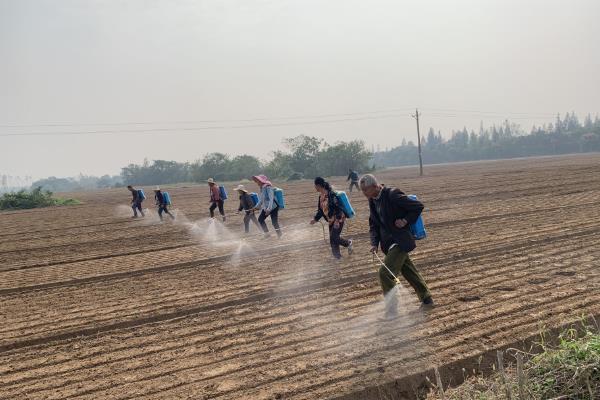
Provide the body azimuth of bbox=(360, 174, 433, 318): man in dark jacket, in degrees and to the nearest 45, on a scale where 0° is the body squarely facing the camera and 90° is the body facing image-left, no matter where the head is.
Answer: approximately 45°

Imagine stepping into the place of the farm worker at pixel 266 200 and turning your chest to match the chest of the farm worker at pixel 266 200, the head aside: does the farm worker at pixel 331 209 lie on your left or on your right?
on your left

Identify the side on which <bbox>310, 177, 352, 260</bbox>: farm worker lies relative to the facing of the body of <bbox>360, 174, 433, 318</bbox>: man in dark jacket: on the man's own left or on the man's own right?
on the man's own right

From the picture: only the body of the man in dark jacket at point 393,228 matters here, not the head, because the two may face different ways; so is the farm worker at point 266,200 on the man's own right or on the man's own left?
on the man's own right

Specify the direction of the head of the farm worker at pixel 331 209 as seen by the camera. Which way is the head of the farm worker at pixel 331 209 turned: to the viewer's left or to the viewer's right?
to the viewer's left

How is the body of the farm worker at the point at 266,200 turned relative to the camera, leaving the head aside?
to the viewer's left
